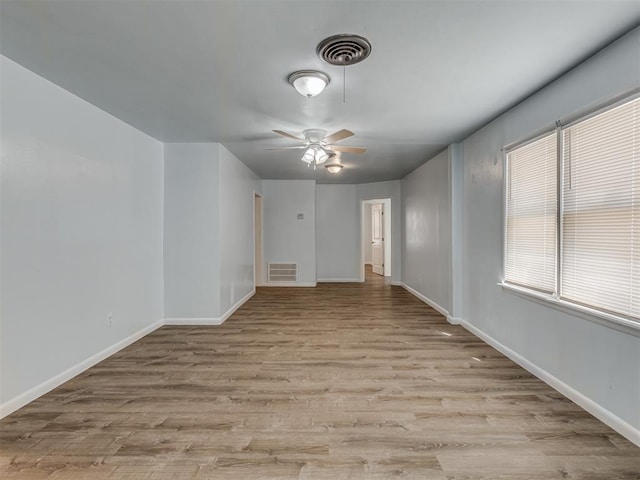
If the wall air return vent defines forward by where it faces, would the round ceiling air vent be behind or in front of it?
in front

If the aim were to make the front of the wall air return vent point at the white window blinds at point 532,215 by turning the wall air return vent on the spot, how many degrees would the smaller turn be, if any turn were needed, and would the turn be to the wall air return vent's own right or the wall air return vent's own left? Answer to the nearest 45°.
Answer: approximately 45° to the wall air return vent's own left

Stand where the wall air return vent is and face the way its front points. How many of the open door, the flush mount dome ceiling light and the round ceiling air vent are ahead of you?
2

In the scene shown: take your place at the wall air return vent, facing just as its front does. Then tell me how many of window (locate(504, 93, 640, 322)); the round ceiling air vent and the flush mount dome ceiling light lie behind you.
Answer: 0

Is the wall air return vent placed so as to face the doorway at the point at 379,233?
no

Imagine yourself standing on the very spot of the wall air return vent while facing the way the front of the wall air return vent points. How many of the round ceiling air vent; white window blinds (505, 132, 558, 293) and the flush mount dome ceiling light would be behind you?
0

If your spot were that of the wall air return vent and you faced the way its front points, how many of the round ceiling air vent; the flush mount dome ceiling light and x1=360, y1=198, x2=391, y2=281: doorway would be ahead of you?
2

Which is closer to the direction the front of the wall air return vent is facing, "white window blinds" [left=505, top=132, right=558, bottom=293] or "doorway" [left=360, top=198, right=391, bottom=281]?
the white window blinds

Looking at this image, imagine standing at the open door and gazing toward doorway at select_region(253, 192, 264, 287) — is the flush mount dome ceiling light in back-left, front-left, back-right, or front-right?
front-left

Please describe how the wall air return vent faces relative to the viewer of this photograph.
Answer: facing the viewer

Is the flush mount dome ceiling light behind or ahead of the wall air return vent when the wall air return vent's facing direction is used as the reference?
ahead

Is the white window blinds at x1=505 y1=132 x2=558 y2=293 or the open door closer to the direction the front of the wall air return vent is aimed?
the white window blinds
